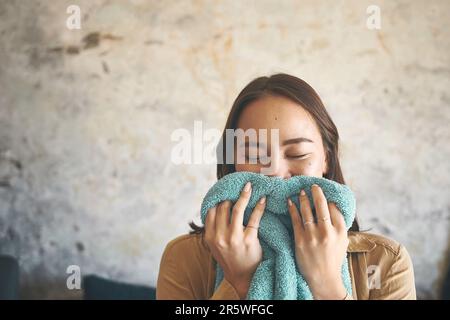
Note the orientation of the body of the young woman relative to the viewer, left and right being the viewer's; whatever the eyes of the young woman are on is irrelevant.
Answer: facing the viewer
